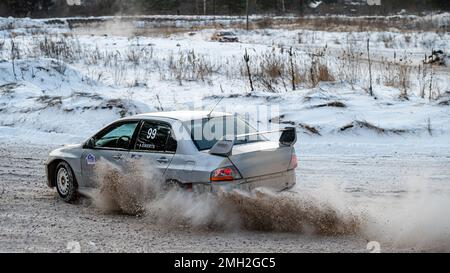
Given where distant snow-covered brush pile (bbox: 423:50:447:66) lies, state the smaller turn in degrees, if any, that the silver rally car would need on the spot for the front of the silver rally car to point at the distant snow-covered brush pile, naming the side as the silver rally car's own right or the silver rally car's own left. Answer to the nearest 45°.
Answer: approximately 90° to the silver rally car's own right

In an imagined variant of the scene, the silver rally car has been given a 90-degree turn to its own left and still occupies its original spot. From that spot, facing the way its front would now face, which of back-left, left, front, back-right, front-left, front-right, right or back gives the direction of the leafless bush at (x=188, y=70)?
back-right

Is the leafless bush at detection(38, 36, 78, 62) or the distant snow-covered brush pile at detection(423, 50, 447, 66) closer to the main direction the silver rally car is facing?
the leafless bush

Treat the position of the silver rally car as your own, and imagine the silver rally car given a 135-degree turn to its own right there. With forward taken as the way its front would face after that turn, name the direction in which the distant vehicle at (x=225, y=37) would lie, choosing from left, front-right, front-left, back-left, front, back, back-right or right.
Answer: left

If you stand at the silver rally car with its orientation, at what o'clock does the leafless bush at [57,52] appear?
The leafless bush is roughly at 1 o'clock from the silver rally car.

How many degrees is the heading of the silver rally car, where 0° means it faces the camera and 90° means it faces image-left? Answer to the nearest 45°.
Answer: approximately 135°
